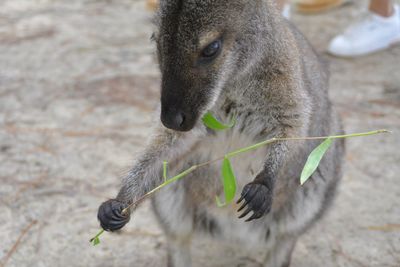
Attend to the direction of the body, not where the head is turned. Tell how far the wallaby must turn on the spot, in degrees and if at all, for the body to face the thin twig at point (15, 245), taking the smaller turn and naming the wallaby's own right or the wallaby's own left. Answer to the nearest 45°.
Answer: approximately 45° to the wallaby's own right

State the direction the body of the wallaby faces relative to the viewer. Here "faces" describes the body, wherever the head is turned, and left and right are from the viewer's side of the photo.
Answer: facing the viewer and to the left of the viewer
